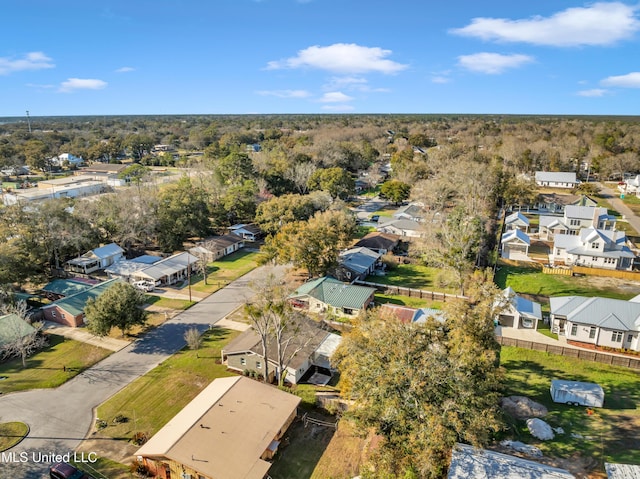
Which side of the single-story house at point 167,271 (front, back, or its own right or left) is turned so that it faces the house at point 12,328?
right

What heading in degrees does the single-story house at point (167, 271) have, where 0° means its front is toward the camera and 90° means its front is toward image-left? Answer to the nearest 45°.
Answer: approximately 315°

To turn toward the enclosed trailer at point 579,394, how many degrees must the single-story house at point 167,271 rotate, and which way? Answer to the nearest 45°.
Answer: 0° — it already faces it

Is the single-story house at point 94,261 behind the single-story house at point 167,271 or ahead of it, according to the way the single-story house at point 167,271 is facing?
behind

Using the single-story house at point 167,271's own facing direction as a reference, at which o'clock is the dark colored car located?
The dark colored car is roughly at 2 o'clock from the single-story house.

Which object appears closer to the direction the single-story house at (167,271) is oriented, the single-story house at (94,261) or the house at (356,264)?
the house

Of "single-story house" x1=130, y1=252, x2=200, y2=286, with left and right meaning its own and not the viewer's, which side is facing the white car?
right

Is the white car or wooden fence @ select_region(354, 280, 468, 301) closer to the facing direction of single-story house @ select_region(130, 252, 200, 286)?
the wooden fence

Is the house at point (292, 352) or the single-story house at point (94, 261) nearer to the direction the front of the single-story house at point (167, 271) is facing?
the house

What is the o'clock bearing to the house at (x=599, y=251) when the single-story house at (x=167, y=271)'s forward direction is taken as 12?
The house is roughly at 11 o'clock from the single-story house.

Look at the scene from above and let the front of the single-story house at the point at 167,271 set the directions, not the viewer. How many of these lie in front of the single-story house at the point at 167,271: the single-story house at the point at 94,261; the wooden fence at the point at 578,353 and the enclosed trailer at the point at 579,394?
2
